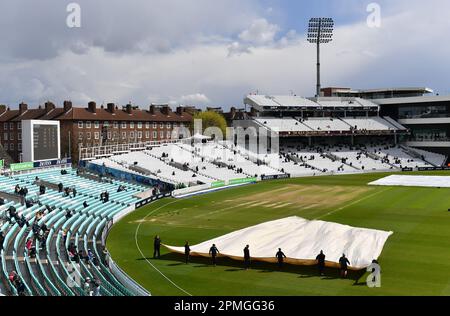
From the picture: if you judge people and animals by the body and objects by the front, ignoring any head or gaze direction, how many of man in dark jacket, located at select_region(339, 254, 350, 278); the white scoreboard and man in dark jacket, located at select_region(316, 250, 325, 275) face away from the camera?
2

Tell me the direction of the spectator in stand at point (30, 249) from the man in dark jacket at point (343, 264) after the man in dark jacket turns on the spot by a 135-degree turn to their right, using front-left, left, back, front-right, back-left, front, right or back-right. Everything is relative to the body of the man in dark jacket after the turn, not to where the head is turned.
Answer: back-right

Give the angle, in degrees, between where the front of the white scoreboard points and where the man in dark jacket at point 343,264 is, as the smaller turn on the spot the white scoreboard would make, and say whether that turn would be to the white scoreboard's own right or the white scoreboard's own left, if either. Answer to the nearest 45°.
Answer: approximately 45° to the white scoreboard's own right

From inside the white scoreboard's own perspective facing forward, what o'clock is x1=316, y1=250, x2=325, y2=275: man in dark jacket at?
The man in dark jacket is roughly at 1 o'clock from the white scoreboard.

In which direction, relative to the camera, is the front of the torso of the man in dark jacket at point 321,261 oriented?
away from the camera

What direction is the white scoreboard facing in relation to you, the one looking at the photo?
facing the viewer and to the right of the viewer

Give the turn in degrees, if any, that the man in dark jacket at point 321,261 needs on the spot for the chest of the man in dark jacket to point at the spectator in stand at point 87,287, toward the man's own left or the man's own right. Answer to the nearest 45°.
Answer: approximately 135° to the man's own left

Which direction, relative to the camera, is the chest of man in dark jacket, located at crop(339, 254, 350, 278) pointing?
away from the camera

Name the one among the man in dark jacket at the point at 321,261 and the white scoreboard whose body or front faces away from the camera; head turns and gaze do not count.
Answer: the man in dark jacket

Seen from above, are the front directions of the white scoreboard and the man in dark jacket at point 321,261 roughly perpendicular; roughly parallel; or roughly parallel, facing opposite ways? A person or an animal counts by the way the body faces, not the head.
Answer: roughly perpendicular
